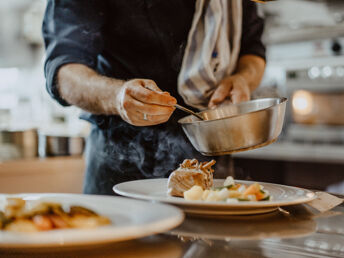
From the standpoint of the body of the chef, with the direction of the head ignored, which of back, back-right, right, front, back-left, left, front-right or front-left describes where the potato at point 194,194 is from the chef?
front

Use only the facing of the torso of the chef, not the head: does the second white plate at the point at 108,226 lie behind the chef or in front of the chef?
in front

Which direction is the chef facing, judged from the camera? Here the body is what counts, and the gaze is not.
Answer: toward the camera
